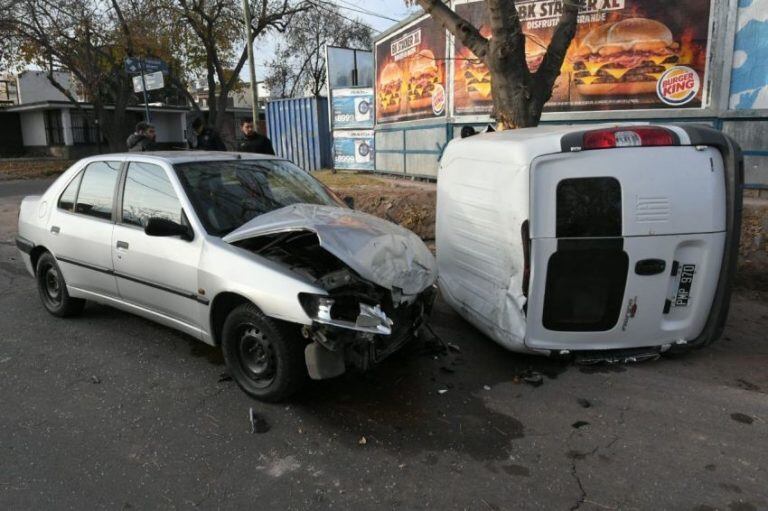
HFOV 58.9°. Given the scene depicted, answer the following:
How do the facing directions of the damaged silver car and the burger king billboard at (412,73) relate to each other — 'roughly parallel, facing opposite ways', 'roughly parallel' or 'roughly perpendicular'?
roughly perpendicular

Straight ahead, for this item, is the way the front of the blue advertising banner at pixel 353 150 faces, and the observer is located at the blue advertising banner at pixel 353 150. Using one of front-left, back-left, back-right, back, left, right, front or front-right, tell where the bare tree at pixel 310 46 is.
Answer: back

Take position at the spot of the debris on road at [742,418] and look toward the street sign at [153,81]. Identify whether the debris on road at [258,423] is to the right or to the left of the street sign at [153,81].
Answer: left

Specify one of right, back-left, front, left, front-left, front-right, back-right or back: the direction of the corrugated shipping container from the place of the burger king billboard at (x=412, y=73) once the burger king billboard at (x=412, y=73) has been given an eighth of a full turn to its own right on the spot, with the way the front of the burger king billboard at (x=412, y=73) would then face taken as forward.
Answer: front-right

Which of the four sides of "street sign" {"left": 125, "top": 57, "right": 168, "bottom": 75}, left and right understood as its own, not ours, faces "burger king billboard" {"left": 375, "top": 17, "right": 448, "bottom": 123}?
left

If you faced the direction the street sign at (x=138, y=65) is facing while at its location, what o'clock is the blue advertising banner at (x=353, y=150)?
The blue advertising banner is roughly at 8 o'clock from the street sign.

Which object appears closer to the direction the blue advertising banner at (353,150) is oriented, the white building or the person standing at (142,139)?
the person standing

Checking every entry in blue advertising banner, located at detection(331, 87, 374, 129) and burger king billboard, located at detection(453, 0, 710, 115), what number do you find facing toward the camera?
2
